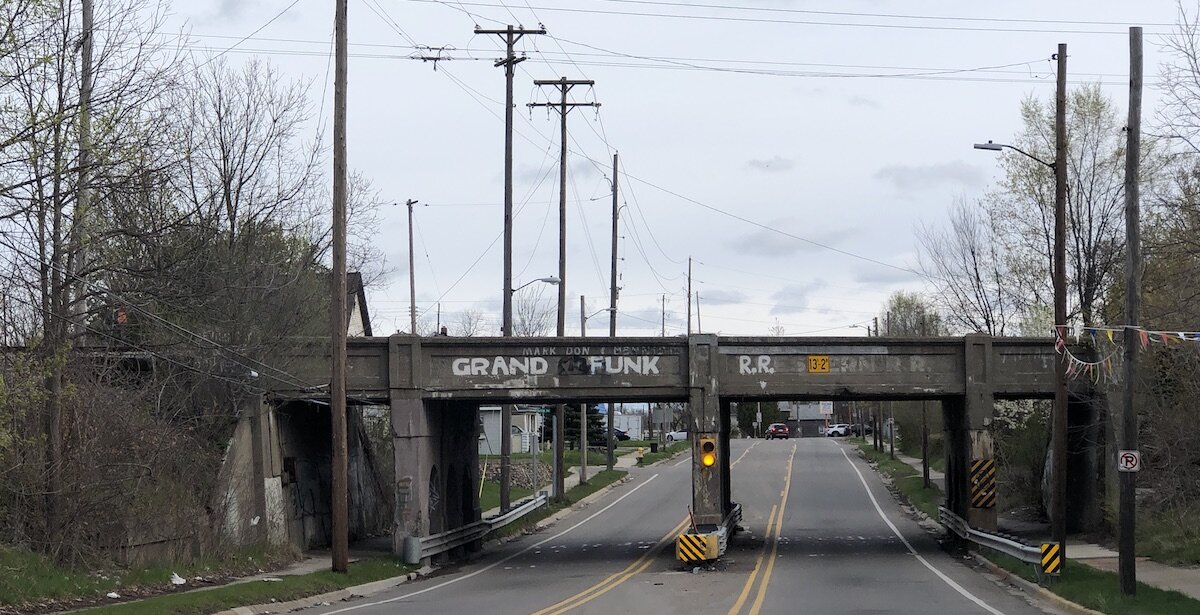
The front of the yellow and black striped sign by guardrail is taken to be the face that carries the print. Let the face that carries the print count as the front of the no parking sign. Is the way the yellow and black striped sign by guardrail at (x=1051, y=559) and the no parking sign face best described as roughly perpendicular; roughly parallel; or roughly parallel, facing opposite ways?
roughly parallel

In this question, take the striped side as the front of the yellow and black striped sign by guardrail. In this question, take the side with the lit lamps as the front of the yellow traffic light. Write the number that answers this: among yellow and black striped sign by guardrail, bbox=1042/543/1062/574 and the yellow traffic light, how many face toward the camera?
2

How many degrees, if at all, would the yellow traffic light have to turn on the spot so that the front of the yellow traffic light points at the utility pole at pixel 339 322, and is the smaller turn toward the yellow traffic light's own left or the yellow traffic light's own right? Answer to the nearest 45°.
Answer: approximately 45° to the yellow traffic light's own right

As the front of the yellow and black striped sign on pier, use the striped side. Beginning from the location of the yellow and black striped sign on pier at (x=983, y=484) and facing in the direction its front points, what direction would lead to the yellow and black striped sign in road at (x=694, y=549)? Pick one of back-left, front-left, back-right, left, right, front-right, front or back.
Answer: front-right

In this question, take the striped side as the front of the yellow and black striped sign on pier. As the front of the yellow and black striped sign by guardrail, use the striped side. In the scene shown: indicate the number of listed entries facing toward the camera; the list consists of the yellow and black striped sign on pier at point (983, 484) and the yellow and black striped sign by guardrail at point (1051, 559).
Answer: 2

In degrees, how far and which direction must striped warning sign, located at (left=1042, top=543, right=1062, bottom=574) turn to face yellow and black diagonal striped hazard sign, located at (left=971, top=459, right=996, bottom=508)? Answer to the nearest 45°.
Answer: approximately 180°

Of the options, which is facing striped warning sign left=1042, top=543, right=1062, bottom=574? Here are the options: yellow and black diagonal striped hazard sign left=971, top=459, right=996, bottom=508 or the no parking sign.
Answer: the yellow and black diagonal striped hazard sign

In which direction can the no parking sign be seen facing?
toward the camera

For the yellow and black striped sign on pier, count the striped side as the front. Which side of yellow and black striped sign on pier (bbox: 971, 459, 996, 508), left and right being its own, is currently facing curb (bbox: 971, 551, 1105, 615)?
front

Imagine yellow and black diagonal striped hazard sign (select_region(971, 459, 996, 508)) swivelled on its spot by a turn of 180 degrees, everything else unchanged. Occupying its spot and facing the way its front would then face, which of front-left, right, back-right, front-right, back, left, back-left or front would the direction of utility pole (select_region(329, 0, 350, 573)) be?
back-left

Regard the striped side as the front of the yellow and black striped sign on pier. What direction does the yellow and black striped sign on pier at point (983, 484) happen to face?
toward the camera

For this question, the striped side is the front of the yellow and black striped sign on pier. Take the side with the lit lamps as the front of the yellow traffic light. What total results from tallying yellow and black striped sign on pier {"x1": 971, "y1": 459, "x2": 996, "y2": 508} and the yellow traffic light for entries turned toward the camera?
2

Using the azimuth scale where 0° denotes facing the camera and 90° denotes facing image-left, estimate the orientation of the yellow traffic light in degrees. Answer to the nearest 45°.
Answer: approximately 0°

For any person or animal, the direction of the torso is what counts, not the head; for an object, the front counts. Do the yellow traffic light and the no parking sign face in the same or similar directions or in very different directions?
same or similar directions
